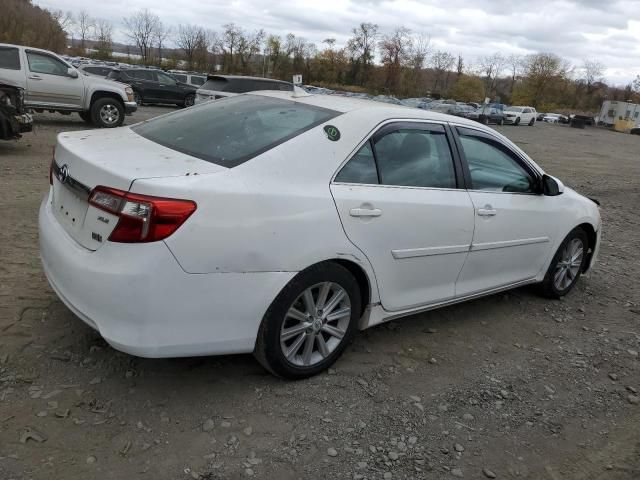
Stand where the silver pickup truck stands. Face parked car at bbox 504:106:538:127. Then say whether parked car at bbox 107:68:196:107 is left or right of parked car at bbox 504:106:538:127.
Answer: left

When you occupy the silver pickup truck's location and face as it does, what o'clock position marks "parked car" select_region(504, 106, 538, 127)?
The parked car is roughly at 11 o'clock from the silver pickup truck.

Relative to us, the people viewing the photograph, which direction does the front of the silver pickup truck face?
facing to the right of the viewer

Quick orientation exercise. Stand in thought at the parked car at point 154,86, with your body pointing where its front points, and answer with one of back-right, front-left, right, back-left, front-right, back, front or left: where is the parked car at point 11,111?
right

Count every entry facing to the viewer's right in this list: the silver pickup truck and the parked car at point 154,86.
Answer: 2

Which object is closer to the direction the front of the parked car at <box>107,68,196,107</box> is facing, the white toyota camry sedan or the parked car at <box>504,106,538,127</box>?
the parked car

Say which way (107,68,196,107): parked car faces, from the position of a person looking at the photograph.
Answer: facing to the right of the viewer

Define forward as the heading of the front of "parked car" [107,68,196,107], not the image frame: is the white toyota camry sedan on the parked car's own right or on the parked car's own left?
on the parked car's own right

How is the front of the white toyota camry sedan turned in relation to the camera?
facing away from the viewer and to the right of the viewer

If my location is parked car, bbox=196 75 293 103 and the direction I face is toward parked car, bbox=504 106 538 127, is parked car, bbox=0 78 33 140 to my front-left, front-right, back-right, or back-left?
back-right

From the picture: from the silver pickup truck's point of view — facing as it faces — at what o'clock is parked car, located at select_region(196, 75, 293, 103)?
The parked car is roughly at 11 o'clock from the silver pickup truck.

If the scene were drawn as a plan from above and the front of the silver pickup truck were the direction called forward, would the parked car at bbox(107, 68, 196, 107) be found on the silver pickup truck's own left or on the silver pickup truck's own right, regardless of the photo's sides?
on the silver pickup truck's own left
